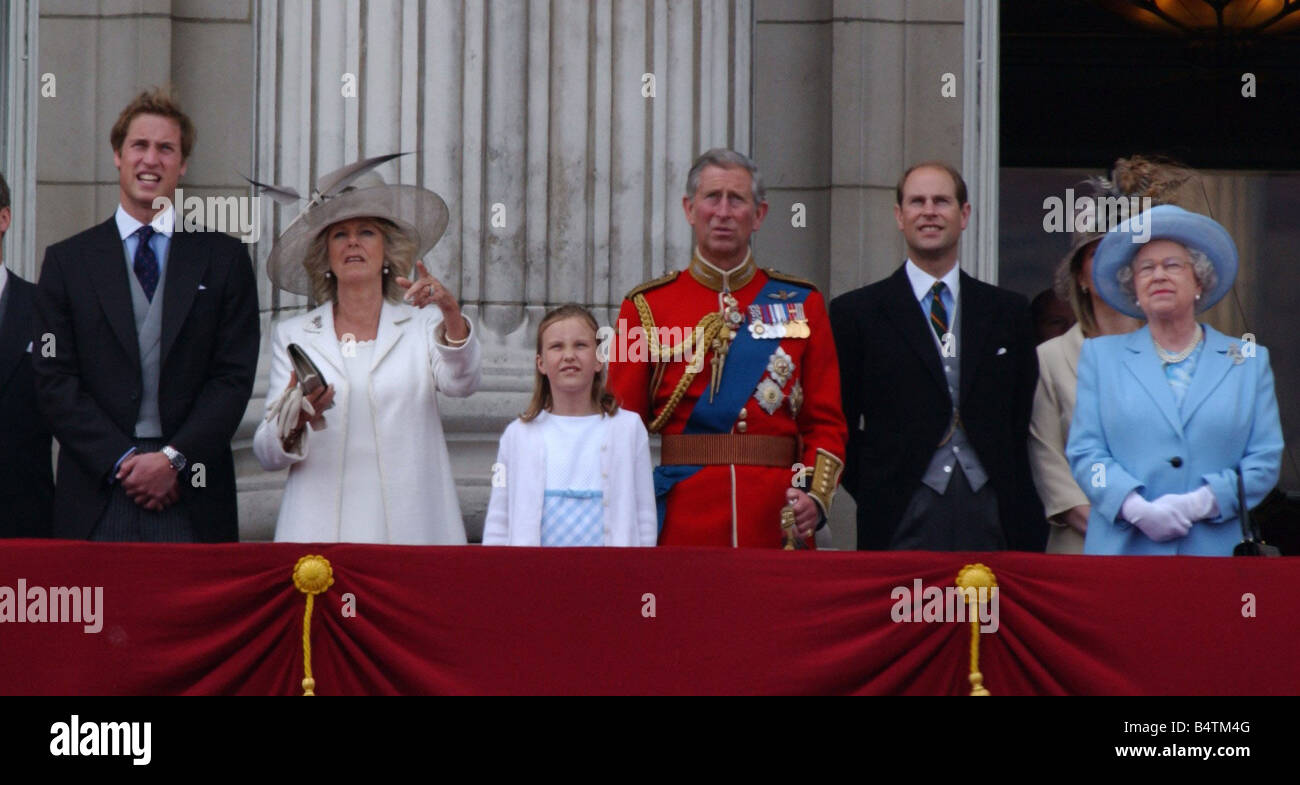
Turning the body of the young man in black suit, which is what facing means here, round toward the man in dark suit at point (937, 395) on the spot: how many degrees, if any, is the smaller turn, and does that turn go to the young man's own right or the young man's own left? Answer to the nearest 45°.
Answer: approximately 90° to the young man's own left

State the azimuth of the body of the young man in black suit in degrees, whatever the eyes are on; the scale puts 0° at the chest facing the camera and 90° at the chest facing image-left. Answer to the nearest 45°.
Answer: approximately 0°

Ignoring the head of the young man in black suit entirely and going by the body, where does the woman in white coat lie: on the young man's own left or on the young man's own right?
on the young man's own left

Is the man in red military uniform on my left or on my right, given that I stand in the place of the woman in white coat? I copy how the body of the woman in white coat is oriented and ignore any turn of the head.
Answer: on my left

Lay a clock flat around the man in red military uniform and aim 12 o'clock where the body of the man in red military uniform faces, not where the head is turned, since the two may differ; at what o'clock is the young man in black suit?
The young man in black suit is roughly at 3 o'clock from the man in red military uniform.

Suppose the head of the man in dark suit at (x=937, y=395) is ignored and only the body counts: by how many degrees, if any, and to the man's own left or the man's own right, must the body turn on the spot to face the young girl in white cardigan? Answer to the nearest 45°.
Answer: approximately 45° to the man's own right

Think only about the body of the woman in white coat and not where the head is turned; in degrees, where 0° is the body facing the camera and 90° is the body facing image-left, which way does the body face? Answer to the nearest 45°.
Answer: approximately 0°
